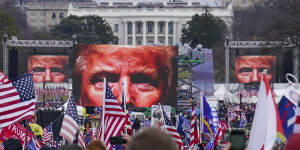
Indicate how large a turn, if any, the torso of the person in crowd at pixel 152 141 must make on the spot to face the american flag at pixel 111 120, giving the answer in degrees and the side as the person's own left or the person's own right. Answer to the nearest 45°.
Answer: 0° — they already face it

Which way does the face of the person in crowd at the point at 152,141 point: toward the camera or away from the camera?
away from the camera

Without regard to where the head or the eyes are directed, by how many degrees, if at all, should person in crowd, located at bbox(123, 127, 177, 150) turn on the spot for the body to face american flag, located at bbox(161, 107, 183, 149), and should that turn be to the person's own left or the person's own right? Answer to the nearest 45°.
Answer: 0° — they already face it

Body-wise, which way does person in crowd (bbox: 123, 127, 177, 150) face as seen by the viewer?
away from the camera
